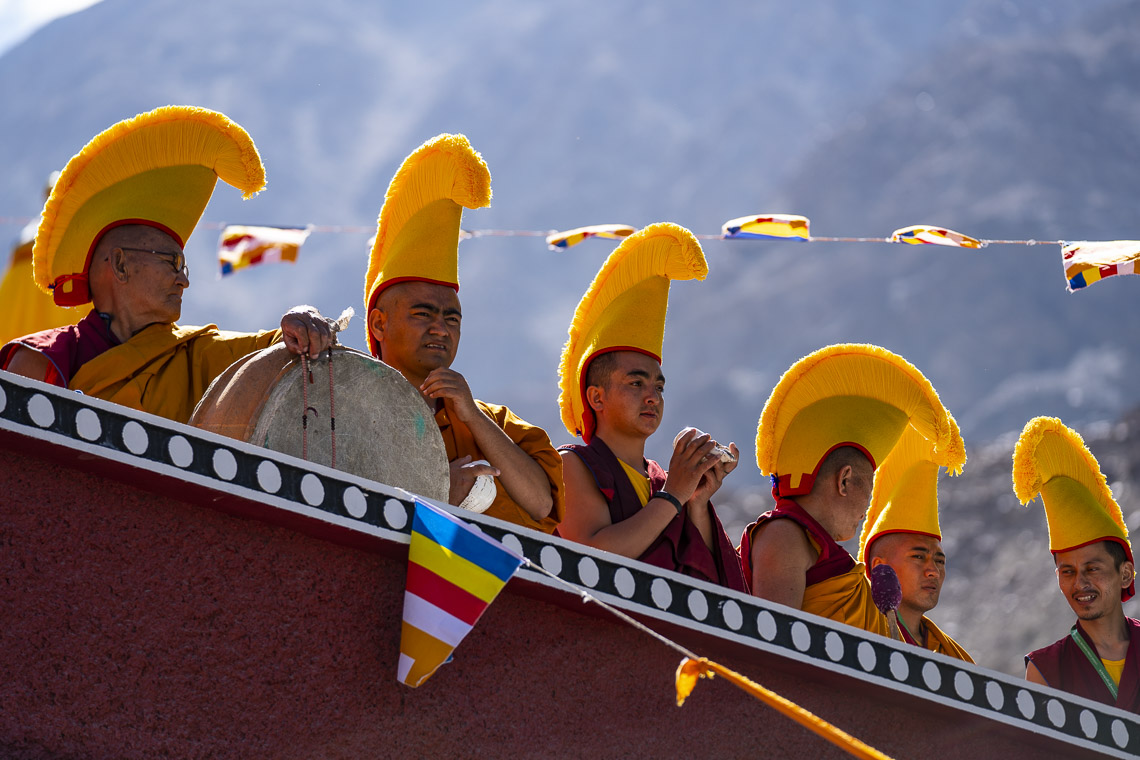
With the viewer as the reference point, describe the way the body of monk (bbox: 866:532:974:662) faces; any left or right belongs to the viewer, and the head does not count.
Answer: facing the viewer and to the right of the viewer

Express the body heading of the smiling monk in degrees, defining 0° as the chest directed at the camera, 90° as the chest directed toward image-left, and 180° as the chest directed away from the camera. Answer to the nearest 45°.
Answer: approximately 45°

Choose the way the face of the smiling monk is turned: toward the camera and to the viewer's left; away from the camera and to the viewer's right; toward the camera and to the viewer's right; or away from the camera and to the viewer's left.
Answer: toward the camera and to the viewer's left
